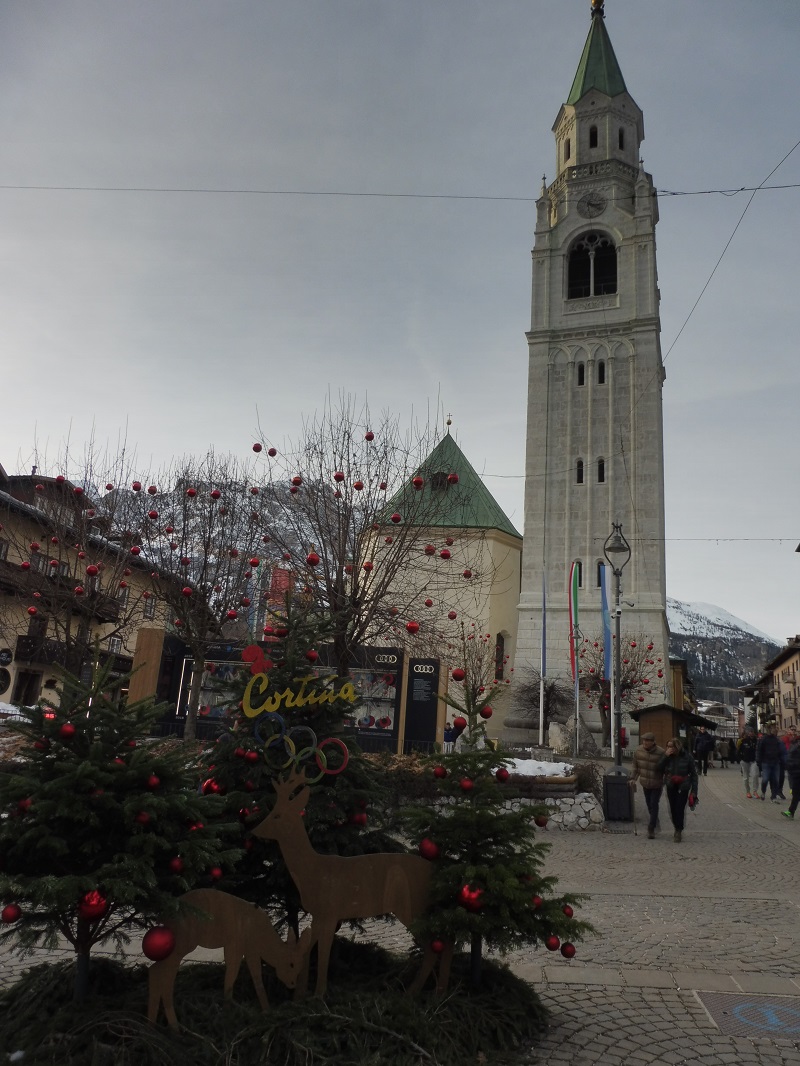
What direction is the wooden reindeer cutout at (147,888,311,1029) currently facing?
to the viewer's right

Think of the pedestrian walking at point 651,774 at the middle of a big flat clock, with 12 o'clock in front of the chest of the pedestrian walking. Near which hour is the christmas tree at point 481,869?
The christmas tree is roughly at 12 o'clock from the pedestrian walking.

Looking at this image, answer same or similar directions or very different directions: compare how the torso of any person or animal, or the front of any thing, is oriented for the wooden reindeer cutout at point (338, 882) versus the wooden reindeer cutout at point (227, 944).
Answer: very different directions

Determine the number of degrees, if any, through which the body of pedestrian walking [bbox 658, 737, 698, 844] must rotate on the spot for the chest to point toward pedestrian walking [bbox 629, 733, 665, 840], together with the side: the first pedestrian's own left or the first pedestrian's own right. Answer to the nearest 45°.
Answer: approximately 135° to the first pedestrian's own right

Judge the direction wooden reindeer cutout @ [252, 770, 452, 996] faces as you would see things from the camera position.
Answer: facing to the left of the viewer

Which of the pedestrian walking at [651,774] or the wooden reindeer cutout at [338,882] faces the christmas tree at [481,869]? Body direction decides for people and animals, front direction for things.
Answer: the pedestrian walking

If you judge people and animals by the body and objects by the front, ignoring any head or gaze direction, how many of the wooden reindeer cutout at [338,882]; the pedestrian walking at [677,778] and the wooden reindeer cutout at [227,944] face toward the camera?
1

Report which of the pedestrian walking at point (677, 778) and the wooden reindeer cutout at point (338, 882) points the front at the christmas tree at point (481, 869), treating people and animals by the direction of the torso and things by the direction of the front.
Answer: the pedestrian walking

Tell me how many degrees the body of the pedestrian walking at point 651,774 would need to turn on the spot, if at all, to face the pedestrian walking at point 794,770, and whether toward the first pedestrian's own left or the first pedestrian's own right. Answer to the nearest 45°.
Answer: approximately 135° to the first pedestrian's own left

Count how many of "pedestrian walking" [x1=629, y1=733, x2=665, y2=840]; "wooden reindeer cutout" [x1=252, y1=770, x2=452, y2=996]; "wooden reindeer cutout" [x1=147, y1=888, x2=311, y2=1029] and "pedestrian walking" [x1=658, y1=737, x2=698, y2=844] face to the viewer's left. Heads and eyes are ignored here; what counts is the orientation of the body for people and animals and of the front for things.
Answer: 1

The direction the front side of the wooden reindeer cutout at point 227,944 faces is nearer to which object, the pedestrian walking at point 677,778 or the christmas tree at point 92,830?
the pedestrian walking

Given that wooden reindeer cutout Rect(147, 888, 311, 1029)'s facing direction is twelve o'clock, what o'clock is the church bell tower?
The church bell tower is roughly at 10 o'clock from the wooden reindeer cutout.

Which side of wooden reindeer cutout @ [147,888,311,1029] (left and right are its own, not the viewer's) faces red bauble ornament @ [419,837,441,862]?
front

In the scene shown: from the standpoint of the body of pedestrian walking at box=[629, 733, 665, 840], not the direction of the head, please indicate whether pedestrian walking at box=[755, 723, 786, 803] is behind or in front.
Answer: behind

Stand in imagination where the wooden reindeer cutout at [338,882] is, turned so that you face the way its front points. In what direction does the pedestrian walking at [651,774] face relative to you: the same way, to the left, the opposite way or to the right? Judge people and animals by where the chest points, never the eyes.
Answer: to the left

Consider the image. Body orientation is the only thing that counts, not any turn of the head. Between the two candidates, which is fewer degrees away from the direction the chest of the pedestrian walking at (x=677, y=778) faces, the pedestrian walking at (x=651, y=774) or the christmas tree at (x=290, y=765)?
the christmas tree
